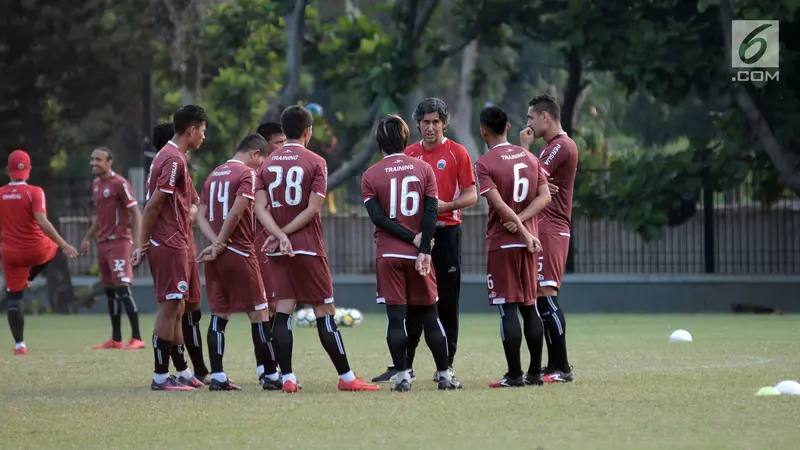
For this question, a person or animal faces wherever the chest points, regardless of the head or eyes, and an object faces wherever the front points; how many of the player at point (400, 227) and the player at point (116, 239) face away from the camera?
1

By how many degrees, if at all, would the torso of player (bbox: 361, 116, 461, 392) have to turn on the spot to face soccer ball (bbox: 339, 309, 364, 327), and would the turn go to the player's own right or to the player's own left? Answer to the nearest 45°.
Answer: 0° — they already face it

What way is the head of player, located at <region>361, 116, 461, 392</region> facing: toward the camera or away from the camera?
away from the camera

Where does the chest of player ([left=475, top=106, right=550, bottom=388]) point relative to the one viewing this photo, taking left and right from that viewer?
facing away from the viewer and to the left of the viewer

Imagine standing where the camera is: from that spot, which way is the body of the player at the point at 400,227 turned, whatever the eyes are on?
away from the camera

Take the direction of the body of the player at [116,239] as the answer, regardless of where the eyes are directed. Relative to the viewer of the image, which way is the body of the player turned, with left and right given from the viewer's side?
facing the viewer and to the left of the viewer

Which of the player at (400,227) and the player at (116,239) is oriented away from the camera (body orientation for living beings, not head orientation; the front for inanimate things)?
the player at (400,227)

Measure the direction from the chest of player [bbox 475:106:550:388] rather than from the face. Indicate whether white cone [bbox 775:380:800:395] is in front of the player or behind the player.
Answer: behind

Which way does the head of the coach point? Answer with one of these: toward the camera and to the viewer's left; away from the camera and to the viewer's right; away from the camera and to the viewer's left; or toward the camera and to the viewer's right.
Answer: toward the camera and to the viewer's left

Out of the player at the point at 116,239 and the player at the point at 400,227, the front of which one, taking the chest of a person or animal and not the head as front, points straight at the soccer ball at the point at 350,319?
the player at the point at 400,227

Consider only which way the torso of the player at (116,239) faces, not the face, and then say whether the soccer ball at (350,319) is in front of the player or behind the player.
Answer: behind

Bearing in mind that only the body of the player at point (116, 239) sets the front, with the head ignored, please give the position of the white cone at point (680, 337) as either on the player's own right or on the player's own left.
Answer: on the player's own left

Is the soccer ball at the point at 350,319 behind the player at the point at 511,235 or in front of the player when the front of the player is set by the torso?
in front

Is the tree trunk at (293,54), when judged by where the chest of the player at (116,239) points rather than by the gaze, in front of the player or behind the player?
behind

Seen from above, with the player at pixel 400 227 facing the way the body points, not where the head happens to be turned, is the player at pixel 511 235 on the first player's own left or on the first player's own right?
on the first player's own right
